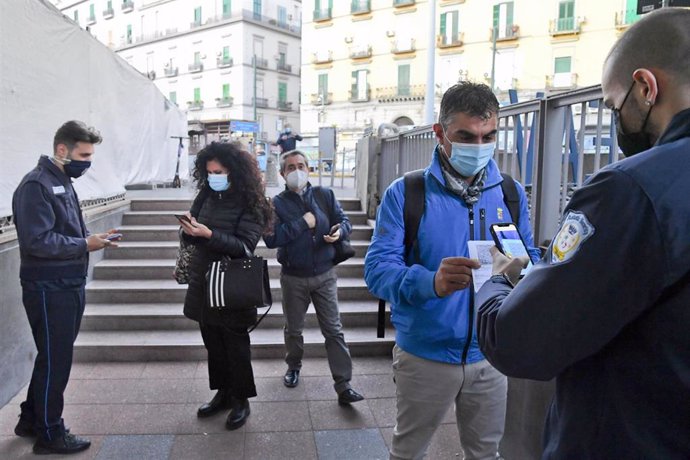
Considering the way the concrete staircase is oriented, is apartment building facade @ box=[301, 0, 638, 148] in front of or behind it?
behind

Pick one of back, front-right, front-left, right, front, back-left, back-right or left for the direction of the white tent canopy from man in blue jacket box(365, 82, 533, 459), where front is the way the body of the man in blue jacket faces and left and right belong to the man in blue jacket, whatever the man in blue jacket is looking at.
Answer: back

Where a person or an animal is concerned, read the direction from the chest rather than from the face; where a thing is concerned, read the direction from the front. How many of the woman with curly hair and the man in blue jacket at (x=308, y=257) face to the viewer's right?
0

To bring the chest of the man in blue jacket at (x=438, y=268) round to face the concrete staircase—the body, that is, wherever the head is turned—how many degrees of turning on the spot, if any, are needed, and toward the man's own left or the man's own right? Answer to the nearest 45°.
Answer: approximately 180°

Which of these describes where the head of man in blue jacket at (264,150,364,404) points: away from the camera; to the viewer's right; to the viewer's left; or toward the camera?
toward the camera

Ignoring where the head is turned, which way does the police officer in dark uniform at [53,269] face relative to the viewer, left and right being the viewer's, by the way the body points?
facing to the right of the viewer

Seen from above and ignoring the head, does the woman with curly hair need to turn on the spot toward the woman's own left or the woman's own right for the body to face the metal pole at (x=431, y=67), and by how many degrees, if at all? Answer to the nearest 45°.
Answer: approximately 180°

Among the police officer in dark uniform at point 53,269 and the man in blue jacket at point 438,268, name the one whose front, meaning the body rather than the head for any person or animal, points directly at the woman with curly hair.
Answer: the police officer in dark uniform

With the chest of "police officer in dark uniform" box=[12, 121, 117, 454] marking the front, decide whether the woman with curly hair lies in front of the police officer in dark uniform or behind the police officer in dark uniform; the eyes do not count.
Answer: in front

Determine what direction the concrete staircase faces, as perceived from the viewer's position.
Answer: facing the viewer

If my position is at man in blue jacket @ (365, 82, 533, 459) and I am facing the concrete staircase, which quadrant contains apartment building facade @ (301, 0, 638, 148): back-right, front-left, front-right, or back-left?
front-right

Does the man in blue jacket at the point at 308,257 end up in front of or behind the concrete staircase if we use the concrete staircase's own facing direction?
in front

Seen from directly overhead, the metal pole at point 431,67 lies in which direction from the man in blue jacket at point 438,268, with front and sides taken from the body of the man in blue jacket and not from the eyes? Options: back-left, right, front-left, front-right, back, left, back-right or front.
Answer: back-left

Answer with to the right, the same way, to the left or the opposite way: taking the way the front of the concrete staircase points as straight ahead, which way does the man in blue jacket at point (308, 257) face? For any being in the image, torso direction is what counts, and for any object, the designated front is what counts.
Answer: the same way

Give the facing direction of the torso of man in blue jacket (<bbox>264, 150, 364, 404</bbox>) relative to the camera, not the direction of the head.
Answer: toward the camera

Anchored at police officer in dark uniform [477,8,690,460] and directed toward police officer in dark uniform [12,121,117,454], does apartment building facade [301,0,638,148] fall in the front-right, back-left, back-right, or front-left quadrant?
front-right

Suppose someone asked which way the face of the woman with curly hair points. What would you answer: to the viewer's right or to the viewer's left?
to the viewer's left
